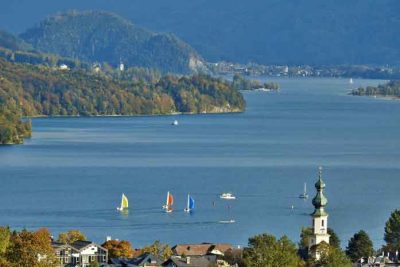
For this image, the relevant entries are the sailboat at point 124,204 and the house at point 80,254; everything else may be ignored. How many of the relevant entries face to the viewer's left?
1

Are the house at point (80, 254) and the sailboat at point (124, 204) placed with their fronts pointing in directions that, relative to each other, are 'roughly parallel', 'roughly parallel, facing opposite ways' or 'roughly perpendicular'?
roughly perpendicular

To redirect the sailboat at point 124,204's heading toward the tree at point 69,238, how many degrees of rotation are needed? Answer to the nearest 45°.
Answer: approximately 90° to its left

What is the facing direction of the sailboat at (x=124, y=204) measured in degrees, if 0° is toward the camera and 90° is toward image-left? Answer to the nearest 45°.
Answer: approximately 90°

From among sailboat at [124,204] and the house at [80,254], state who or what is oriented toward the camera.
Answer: the house

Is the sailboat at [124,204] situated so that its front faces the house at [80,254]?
no

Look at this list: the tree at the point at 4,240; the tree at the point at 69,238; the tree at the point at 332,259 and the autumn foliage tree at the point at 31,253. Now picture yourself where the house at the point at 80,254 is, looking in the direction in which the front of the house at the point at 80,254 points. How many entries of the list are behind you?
1

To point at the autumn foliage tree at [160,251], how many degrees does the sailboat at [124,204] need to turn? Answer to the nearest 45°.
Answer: approximately 90° to its left

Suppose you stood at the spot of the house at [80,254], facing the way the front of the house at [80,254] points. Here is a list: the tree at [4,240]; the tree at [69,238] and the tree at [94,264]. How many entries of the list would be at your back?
1

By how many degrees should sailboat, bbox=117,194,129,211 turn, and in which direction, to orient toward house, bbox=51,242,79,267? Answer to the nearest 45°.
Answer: approximately 90° to its left

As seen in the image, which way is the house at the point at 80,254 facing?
toward the camera
